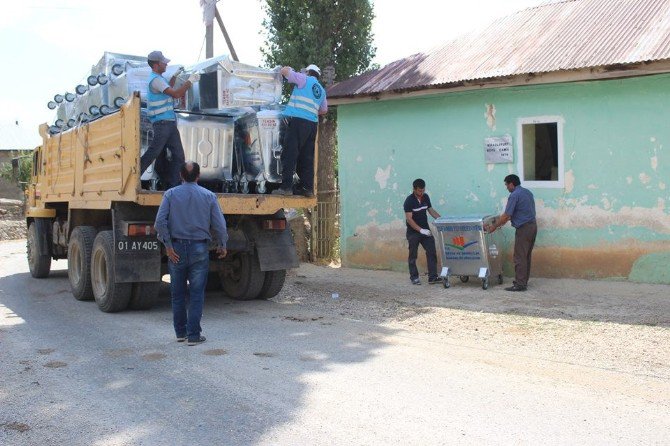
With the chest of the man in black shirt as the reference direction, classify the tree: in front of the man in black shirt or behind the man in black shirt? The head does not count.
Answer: behind

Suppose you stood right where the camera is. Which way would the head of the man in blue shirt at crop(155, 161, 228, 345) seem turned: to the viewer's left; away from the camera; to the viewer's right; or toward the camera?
away from the camera

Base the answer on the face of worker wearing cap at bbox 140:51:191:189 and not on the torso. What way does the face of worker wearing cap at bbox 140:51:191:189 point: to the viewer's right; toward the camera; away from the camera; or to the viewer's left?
to the viewer's right

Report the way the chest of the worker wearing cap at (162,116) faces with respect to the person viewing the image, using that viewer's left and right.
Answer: facing to the right of the viewer

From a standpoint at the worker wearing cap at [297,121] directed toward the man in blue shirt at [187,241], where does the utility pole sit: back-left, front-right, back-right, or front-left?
back-right

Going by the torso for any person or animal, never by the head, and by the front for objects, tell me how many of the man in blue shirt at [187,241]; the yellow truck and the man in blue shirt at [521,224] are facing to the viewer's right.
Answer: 0

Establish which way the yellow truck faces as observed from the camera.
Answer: facing away from the viewer and to the left of the viewer

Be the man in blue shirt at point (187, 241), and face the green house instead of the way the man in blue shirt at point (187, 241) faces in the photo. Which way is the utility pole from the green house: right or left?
left

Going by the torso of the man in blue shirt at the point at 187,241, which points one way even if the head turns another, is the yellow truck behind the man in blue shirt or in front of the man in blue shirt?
in front

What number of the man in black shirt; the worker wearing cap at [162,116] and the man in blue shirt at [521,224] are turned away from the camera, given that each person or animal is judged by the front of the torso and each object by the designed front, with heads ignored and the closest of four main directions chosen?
0

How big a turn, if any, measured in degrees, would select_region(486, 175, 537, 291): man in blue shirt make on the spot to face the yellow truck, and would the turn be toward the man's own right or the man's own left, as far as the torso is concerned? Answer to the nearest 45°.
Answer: approximately 45° to the man's own left

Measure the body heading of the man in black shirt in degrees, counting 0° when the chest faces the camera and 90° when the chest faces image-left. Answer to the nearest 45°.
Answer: approximately 315°

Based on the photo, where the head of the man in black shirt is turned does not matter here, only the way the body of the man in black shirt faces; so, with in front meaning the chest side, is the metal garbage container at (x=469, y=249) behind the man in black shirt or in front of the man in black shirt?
in front

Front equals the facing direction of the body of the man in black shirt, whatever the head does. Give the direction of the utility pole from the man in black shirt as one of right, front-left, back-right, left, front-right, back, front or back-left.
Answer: back

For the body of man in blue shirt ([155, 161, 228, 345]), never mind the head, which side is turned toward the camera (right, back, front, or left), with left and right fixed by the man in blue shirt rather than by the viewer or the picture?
back
